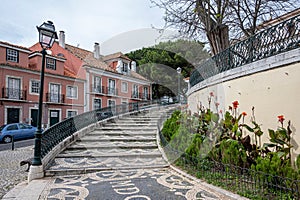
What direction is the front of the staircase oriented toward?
toward the camera

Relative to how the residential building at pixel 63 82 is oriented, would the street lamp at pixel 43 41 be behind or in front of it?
in front

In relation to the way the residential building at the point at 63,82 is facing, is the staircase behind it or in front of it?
in front

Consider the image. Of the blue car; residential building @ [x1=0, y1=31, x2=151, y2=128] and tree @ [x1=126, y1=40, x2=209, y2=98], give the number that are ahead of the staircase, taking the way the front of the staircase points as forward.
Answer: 0

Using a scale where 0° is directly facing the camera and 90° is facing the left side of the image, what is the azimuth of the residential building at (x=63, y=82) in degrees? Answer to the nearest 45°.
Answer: approximately 315°

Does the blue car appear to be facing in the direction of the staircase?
no

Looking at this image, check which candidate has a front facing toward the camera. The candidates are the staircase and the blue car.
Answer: the staircase

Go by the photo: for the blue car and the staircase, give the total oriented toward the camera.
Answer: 1
